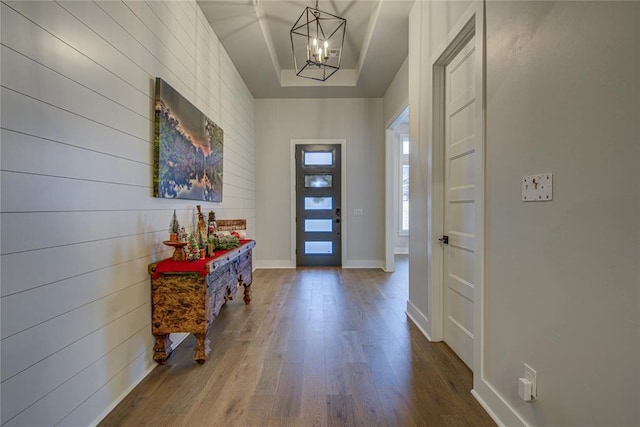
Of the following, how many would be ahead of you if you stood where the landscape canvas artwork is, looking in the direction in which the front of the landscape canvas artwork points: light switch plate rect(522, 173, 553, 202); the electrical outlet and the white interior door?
3

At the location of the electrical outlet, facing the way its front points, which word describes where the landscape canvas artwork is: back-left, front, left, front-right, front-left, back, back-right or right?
front-right

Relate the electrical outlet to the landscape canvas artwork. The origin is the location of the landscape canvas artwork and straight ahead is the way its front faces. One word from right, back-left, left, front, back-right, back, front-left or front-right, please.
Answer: front

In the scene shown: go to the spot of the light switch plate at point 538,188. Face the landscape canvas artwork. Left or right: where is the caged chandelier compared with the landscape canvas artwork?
right

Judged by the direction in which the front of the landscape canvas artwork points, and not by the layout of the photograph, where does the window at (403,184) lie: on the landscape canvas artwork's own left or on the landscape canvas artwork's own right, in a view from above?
on the landscape canvas artwork's own left

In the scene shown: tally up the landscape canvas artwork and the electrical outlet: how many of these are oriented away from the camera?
0

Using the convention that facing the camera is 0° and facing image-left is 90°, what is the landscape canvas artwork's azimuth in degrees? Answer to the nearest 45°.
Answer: approximately 315°

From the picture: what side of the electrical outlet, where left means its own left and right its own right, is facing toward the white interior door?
right

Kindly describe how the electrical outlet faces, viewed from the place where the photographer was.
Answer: facing the viewer and to the left of the viewer
